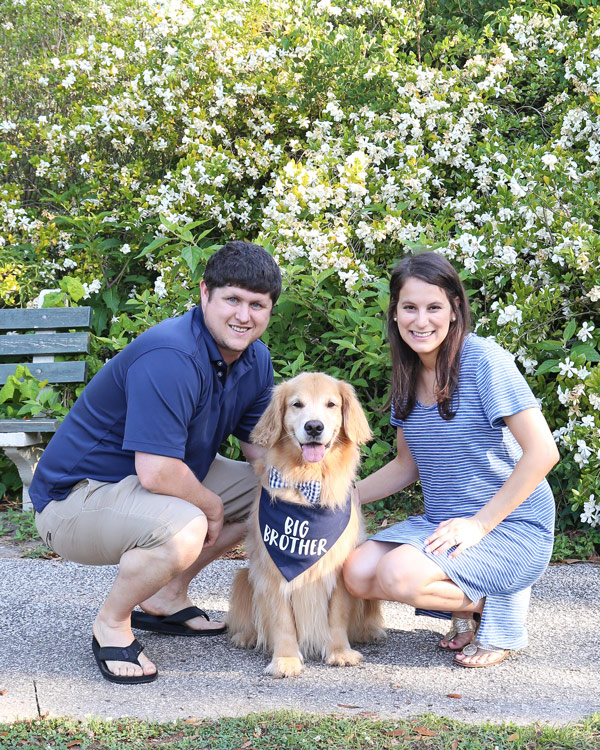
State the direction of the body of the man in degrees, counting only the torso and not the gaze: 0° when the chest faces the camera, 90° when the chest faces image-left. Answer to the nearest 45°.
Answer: approximately 315°

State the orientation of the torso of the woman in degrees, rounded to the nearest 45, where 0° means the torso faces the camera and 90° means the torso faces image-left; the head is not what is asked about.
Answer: approximately 45°

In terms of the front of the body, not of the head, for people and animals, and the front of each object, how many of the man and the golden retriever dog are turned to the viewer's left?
0

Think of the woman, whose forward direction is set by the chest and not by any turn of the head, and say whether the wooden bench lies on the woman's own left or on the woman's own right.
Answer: on the woman's own right

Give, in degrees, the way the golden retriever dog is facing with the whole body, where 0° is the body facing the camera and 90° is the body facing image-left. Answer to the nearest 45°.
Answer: approximately 0°

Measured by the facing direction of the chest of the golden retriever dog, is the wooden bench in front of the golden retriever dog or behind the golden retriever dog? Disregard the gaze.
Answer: behind

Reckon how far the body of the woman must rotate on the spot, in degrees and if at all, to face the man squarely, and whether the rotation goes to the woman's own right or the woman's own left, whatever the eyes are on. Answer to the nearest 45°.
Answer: approximately 45° to the woman's own right

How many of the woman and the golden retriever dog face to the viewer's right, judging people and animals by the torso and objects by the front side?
0

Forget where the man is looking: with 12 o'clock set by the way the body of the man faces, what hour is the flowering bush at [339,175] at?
The flowering bush is roughly at 8 o'clock from the man.
